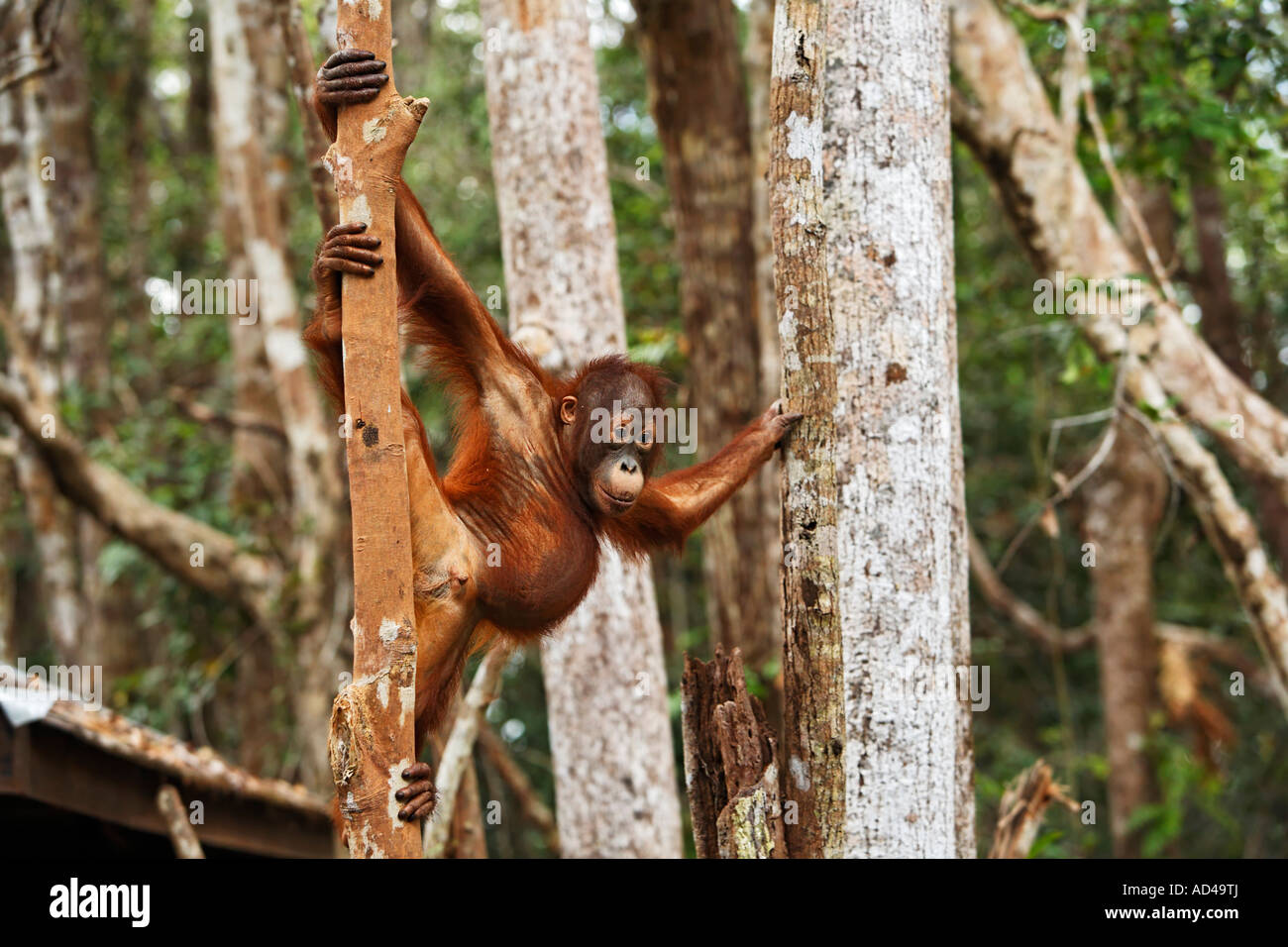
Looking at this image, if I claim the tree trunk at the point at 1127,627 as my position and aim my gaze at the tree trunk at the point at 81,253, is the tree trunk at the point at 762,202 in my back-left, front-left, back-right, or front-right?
front-left

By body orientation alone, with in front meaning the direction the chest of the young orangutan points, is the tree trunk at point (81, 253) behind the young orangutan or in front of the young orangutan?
behind

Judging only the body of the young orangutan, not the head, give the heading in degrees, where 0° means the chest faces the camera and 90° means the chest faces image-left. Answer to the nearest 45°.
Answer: approximately 315°

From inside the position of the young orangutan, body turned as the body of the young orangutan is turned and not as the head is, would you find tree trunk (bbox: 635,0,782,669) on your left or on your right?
on your left

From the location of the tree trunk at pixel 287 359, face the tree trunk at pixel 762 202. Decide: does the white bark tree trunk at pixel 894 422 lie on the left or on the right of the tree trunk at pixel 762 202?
right

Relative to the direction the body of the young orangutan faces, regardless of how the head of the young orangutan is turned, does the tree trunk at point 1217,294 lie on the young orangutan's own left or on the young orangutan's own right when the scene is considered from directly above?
on the young orangutan's own left

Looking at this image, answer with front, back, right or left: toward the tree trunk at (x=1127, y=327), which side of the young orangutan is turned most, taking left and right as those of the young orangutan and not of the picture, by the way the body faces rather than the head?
left
